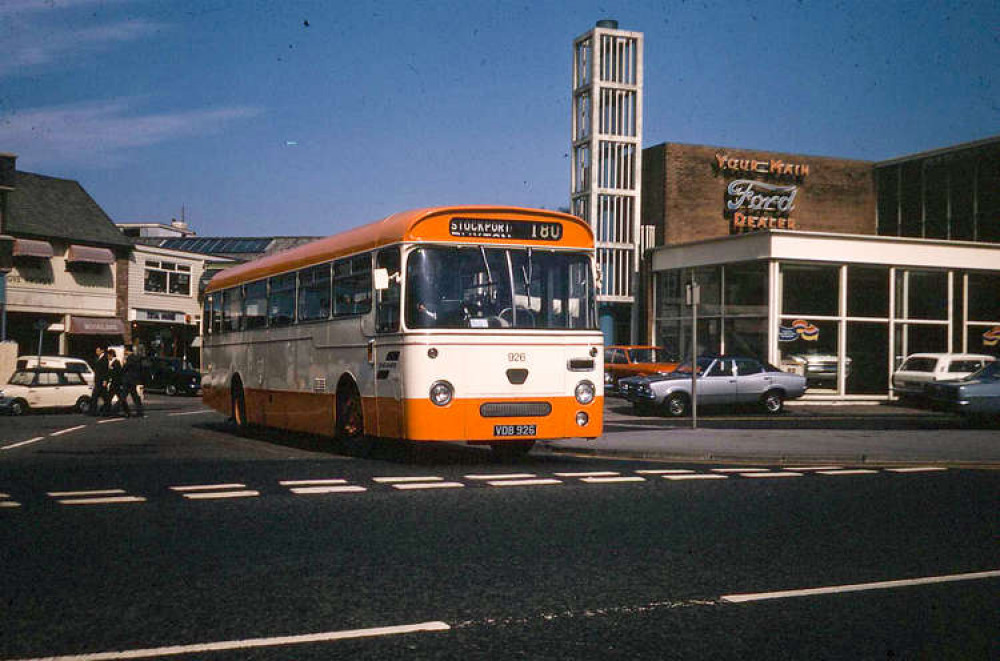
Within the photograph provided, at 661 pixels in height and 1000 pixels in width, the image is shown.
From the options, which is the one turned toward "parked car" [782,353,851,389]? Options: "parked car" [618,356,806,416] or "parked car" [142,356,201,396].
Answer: "parked car" [142,356,201,396]

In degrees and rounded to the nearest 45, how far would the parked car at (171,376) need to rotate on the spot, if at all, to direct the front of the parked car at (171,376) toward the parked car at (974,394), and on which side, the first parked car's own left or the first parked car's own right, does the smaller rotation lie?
0° — it already faces it

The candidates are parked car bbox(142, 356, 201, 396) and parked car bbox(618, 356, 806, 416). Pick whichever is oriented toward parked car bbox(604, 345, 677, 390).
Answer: parked car bbox(142, 356, 201, 396)

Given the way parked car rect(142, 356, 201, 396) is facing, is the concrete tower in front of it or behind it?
in front

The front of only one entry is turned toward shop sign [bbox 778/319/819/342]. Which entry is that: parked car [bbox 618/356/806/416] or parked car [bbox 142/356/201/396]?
parked car [bbox 142/356/201/396]

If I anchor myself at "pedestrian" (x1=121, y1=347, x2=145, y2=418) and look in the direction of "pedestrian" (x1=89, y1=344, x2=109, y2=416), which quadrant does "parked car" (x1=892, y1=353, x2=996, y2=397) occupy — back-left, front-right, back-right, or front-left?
back-right

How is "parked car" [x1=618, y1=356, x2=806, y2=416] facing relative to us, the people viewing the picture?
facing the viewer and to the left of the viewer

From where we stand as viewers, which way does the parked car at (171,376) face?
facing the viewer and to the right of the viewer

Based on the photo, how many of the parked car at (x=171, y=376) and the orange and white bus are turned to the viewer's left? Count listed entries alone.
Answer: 0

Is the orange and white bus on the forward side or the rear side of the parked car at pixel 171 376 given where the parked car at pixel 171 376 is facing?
on the forward side

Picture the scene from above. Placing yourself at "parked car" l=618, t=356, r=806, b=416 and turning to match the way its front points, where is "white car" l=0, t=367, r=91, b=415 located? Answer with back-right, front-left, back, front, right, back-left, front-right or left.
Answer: front-right

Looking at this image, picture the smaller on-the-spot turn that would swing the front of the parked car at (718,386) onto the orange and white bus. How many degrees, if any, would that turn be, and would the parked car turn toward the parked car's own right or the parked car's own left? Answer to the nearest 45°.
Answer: approximately 45° to the parked car's own left

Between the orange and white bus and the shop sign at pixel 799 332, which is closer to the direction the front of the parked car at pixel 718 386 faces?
the orange and white bus

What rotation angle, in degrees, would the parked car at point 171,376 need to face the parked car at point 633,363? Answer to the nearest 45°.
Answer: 0° — it already faces it

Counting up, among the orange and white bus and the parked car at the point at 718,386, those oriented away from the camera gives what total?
0
